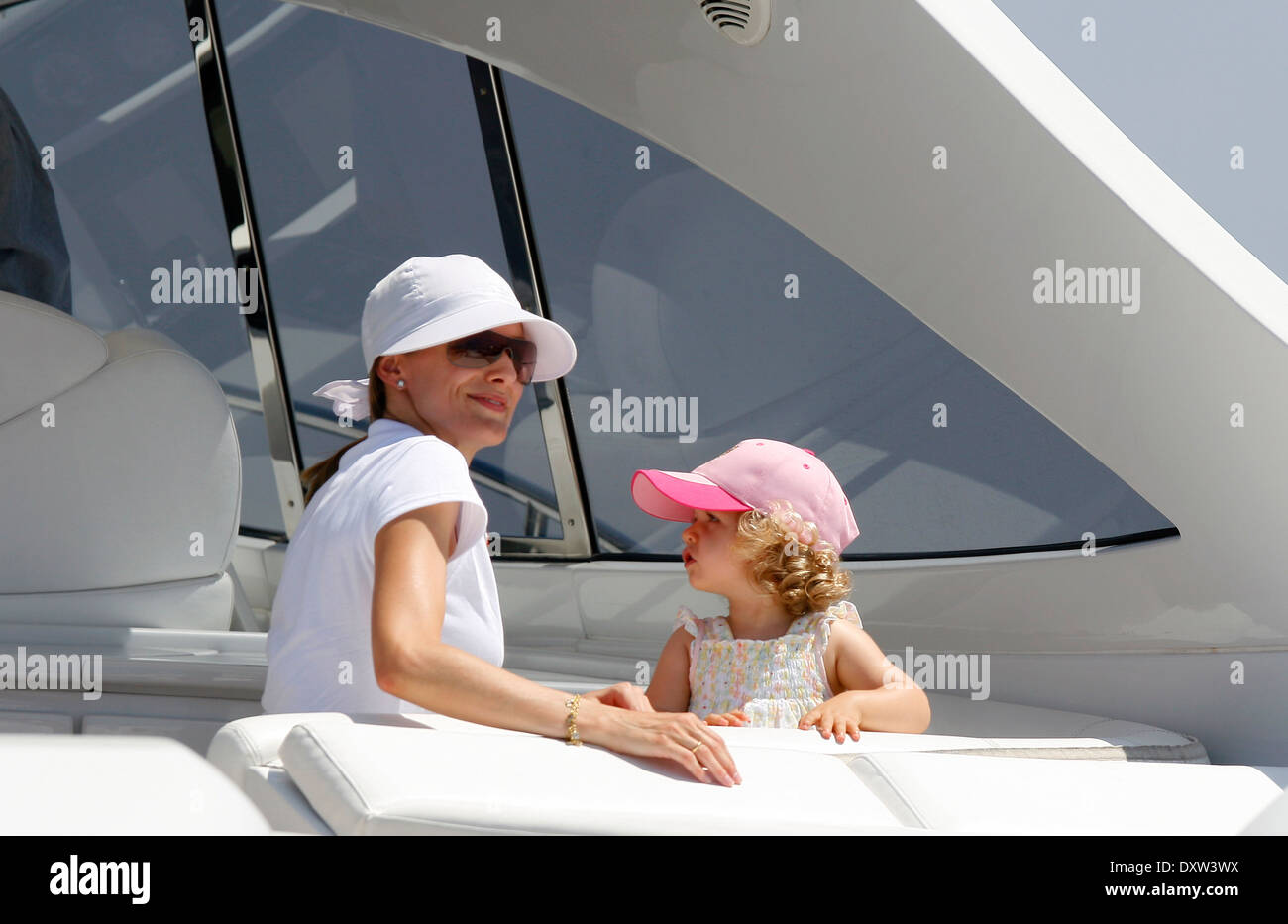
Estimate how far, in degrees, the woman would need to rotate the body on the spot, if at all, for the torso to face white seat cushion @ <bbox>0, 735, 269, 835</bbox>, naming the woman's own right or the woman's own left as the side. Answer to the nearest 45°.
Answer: approximately 90° to the woman's own right

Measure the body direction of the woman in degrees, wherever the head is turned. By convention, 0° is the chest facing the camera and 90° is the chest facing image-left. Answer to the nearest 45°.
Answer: approximately 270°

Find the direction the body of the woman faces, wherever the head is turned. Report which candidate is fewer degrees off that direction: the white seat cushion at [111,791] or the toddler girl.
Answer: the toddler girl

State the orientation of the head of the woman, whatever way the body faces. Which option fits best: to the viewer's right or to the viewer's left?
to the viewer's right
